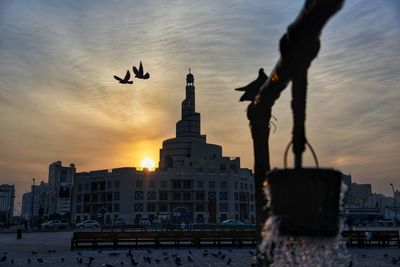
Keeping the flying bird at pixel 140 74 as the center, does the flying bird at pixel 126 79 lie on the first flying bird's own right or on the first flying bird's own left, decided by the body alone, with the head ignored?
on the first flying bird's own left

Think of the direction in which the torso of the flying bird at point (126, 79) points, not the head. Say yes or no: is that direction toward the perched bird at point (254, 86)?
no

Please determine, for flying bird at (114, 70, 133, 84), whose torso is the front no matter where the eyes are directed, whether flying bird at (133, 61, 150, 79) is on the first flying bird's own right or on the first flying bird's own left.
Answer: on the first flying bird's own right

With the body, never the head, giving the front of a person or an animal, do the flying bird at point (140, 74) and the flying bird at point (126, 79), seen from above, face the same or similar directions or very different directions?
same or similar directions
